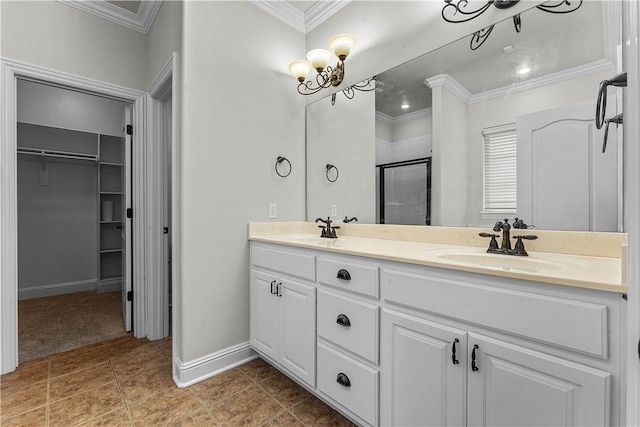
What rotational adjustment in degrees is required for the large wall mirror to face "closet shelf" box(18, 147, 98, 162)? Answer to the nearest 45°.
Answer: approximately 45° to its right

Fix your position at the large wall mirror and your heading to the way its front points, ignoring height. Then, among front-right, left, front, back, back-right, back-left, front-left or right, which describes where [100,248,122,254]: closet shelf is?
front-right

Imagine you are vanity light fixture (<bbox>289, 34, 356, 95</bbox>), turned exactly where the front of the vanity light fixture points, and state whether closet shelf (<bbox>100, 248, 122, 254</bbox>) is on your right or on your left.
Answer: on your right

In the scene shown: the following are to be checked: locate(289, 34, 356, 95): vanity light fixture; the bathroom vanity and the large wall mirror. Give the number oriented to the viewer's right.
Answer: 0

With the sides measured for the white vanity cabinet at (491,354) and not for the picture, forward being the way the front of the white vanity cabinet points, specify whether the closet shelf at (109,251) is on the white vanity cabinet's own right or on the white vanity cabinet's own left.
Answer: on the white vanity cabinet's own right

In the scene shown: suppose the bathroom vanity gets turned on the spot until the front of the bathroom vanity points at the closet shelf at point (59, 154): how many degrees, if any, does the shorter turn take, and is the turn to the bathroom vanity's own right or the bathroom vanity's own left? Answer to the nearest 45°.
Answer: approximately 45° to the bathroom vanity's own right

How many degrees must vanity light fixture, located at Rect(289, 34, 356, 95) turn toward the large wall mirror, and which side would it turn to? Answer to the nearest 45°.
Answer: approximately 90° to its left

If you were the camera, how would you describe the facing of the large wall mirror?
facing the viewer and to the left of the viewer

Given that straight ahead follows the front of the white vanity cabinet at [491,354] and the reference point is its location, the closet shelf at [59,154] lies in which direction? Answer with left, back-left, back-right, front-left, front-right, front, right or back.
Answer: front-right

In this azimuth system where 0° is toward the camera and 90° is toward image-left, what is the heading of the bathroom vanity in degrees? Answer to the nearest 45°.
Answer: approximately 45°
